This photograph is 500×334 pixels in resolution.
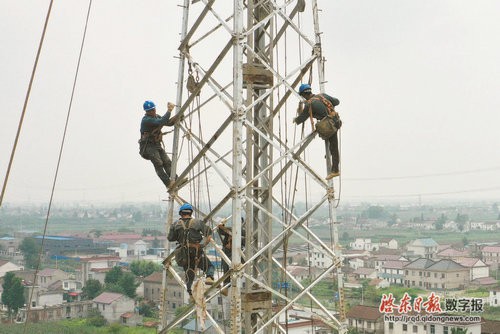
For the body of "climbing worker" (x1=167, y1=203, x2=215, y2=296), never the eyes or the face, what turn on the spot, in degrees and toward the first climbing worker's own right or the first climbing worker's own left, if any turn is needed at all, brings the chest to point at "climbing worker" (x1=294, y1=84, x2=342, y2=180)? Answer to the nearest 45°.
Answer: approximately 90° to the first climbing worker's own right

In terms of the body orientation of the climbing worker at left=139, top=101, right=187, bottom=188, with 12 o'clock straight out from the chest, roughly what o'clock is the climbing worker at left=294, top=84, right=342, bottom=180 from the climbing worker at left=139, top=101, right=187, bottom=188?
the climbing worker at left=294, top=84, right=342, bottom=180 is roughly at 1 o'clock from the climbing worker at left=139, top=101, right=187, bottom=188.

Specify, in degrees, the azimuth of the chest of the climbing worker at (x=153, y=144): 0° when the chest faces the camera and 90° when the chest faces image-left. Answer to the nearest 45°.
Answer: approximately 270°

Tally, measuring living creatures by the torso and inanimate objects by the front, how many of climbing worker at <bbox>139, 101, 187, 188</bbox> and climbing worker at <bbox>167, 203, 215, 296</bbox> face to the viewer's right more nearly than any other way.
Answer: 1

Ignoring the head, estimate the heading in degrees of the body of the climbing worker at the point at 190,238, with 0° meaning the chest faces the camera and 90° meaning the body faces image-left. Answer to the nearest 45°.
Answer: approximately 180°

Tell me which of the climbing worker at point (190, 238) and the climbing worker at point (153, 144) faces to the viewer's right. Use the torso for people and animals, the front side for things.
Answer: the climbing worker at point (153, 144)

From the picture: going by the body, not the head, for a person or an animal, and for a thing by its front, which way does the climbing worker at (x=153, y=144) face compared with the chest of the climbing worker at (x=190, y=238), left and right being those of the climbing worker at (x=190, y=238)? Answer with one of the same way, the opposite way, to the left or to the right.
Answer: to the right
